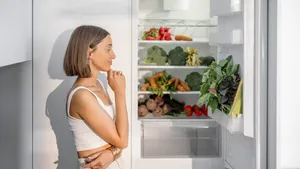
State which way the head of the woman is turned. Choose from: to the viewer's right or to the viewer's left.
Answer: to the viewer's right

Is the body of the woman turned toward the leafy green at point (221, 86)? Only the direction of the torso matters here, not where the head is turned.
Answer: yes

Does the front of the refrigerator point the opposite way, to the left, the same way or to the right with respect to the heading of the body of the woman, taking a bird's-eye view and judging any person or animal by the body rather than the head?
to the right

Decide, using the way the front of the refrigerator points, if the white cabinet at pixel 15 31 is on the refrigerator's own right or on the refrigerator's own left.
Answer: on the refrigerator's own right

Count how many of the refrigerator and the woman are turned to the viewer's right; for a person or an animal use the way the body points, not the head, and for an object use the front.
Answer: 1

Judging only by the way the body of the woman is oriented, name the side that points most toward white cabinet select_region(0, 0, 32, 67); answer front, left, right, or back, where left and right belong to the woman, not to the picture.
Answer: back

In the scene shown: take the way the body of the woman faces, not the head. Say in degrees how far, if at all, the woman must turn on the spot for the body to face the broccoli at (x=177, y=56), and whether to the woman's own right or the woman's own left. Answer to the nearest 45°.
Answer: approximately 45° to the woman's own left

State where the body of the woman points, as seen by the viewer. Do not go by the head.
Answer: to the viewer's right

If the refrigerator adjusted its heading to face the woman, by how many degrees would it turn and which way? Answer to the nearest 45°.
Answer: approximately 45° to its right
